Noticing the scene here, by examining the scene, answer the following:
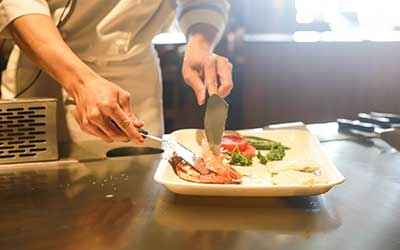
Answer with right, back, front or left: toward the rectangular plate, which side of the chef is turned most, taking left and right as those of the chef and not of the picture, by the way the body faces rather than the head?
front

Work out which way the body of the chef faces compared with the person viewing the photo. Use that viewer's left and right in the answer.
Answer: facing the viewer and to the right of the viewer
